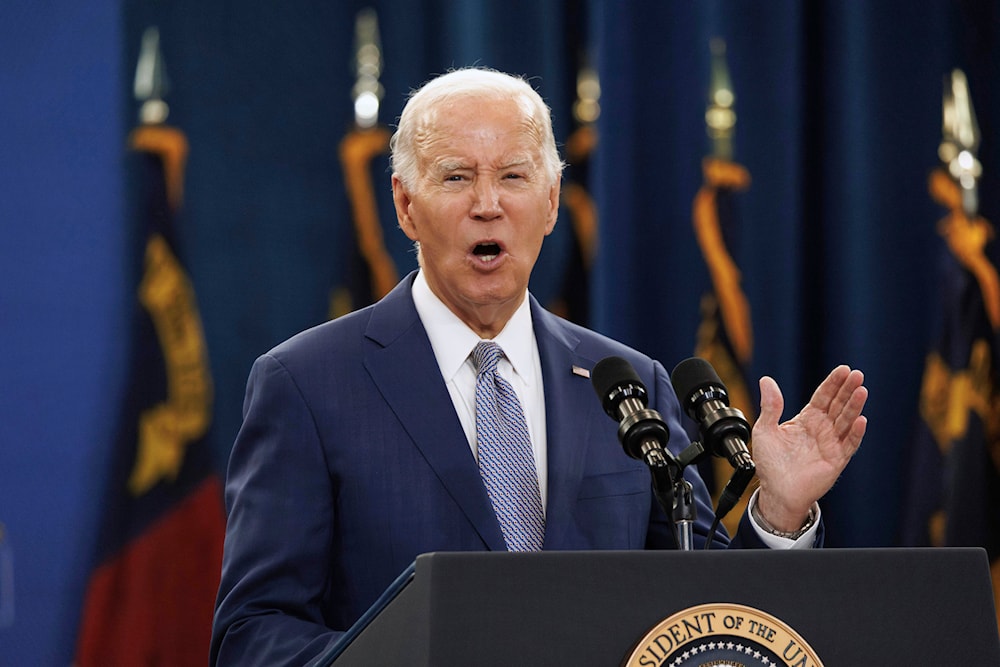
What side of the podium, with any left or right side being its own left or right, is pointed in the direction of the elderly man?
back

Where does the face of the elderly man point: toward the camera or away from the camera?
toward the camera

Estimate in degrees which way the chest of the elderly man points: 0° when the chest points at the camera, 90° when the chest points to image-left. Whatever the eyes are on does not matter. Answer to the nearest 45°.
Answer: approximately 0°

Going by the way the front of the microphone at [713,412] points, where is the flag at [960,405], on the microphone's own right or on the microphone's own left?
on the microphone's own right

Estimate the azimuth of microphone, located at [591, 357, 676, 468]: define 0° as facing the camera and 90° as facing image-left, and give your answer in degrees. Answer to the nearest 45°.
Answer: approximately 135°

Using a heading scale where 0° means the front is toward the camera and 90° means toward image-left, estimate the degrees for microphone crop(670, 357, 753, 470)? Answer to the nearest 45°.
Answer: approximately 135°

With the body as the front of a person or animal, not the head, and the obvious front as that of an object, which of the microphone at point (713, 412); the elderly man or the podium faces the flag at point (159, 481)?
the microphone

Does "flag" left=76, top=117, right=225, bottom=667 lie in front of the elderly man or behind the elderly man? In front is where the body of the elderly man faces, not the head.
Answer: behind

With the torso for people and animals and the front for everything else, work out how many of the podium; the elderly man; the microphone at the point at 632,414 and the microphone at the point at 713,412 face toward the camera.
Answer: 2

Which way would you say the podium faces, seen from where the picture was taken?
facing the viewer

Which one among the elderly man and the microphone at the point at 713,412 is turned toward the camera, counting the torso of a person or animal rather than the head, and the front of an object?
the elderly man

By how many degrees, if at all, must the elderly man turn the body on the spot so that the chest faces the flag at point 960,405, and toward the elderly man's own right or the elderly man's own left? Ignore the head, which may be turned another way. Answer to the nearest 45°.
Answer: approximately 135° to the elderly man's own left
